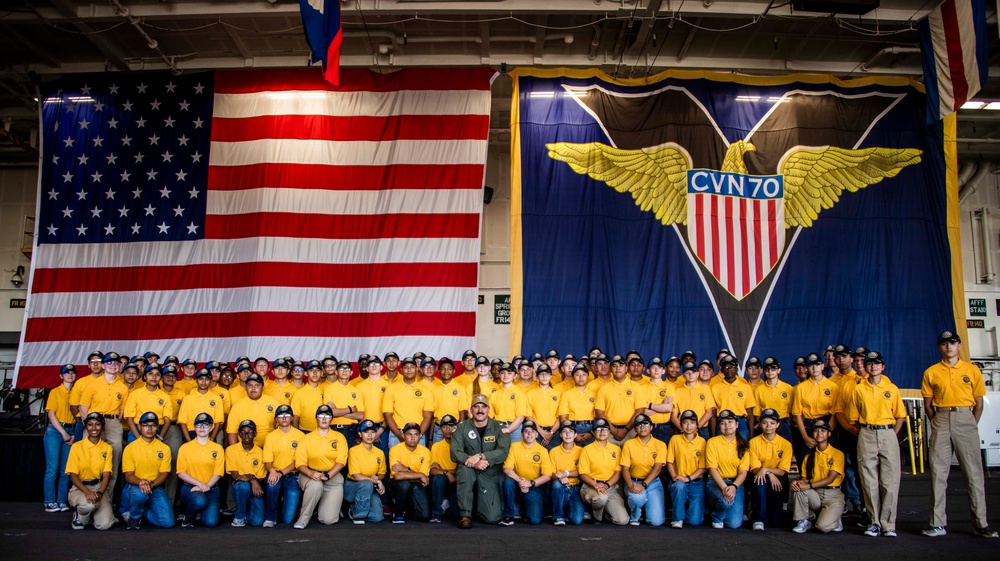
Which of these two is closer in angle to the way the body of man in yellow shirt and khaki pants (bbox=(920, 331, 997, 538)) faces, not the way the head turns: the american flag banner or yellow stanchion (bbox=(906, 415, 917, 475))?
the american flag banner

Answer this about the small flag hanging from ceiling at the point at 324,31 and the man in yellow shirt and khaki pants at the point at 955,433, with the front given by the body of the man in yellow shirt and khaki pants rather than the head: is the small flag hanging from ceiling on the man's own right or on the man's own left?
on the man's own right

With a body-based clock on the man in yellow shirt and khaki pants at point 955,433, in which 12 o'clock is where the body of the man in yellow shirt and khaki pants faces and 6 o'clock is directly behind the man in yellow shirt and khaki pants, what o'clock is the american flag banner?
The american flag banner is roughly at 3 o'clock from the man in yellow shirt and khaki pants.

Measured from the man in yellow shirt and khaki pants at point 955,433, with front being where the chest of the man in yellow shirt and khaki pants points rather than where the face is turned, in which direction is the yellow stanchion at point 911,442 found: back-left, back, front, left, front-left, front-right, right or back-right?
back

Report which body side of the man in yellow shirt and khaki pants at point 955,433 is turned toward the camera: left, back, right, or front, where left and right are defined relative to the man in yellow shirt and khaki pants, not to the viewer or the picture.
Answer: front
